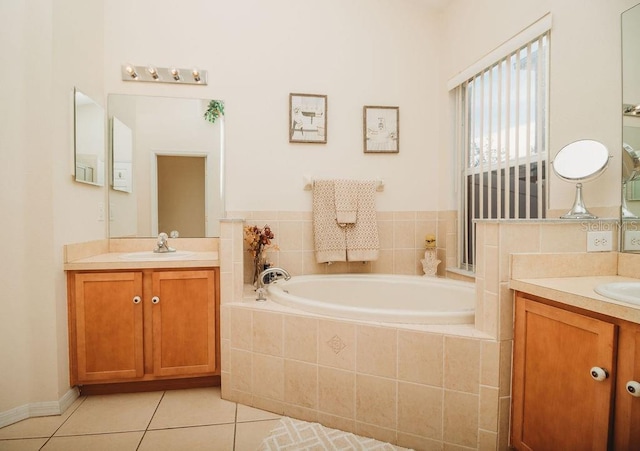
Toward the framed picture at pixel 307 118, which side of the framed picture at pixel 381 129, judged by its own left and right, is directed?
right

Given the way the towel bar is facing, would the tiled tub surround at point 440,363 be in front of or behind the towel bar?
in front

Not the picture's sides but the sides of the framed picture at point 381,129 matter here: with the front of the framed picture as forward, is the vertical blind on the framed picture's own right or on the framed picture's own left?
on the framed picture's own left

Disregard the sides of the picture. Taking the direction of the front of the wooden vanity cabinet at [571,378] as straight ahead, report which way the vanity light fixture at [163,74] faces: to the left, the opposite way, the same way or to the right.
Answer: to the left

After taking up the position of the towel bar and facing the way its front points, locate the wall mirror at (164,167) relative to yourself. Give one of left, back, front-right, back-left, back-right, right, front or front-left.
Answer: right

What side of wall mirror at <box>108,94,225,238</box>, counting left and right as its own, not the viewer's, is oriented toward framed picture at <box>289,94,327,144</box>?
left

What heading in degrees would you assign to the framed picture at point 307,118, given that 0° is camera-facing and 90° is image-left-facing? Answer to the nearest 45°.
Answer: approximately 0°

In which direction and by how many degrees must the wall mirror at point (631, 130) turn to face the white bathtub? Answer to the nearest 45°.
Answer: approximately 45° to its right

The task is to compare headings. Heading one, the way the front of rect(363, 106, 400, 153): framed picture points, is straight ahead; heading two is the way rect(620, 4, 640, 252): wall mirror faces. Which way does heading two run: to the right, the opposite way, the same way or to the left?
to the right

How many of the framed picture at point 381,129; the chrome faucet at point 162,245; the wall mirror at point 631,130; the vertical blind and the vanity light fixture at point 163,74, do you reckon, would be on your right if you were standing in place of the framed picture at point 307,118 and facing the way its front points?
2
